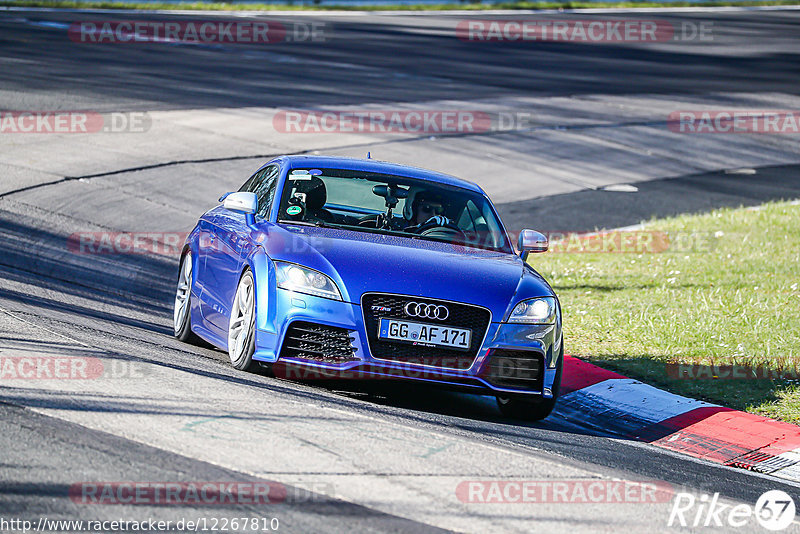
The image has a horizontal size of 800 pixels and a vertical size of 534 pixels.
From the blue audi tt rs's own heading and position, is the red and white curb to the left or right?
on its left

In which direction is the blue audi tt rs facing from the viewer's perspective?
toward the camera
